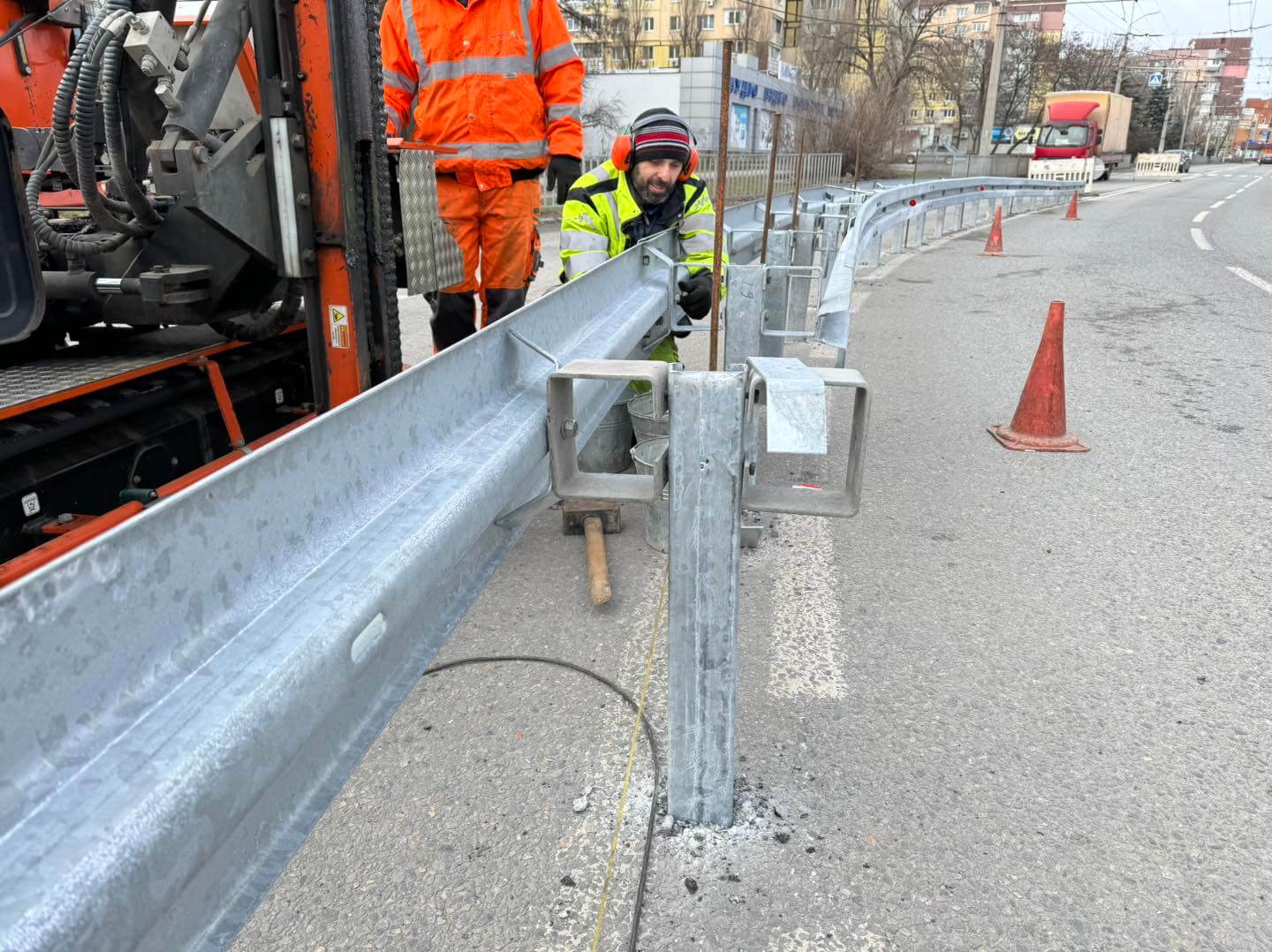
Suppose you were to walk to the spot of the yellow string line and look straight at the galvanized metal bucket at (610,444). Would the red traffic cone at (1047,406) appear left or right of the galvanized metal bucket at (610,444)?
right

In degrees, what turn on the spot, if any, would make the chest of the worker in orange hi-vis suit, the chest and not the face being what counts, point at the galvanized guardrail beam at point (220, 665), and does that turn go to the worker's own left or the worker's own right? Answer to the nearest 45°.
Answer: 0° — they already face it

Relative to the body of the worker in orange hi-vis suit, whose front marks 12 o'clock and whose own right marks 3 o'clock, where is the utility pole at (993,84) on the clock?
The utility pole is roughly at 7 o'clock from the worker in orange hi-vis suit.

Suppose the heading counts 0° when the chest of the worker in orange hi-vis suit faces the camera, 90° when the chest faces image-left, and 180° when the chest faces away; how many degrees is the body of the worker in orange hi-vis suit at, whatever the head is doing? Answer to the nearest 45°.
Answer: approximately 0°

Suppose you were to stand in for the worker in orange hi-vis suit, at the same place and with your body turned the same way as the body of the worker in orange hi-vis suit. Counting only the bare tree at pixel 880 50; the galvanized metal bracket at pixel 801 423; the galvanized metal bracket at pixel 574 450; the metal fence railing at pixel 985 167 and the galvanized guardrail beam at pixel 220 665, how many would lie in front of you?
3

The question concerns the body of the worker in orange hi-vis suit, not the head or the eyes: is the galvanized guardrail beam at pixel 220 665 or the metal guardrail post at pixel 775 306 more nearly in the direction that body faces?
the galvanized guardrail beam

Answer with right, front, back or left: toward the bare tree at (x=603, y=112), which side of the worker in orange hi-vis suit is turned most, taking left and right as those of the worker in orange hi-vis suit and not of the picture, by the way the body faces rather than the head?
back

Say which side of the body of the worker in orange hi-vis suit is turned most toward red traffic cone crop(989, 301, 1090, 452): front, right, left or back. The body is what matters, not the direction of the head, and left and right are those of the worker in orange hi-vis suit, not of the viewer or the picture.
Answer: left

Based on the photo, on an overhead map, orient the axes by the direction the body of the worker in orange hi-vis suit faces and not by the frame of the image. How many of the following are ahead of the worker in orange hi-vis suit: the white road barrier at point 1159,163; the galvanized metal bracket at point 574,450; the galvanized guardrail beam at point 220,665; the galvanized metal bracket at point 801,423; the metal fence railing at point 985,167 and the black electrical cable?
4

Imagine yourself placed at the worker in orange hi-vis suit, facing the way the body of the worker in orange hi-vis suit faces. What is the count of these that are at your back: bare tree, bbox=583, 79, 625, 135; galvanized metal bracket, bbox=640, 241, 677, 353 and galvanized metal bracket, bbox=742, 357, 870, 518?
1

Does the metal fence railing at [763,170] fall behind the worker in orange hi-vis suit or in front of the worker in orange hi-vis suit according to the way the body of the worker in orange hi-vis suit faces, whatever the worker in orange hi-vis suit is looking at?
behind

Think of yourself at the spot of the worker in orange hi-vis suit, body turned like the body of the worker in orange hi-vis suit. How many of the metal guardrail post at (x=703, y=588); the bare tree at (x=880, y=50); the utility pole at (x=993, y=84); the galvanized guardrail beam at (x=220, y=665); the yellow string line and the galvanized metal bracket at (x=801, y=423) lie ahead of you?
4

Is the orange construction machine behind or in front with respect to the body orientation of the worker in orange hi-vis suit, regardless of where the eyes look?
in front

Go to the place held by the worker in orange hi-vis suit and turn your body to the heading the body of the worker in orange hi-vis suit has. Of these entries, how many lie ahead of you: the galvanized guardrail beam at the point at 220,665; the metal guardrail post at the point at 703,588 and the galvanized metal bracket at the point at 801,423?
3

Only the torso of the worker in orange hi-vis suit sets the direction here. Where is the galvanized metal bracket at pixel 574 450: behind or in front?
in front

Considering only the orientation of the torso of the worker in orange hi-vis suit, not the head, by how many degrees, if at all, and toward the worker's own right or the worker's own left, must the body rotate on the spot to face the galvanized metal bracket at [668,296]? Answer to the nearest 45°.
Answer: approximately 45° to the worker's own left

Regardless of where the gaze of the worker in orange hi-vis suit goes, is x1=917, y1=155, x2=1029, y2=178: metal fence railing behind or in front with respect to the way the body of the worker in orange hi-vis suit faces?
behind

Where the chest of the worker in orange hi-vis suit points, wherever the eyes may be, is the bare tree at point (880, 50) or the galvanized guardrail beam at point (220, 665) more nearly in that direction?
the galvanized guardrail beam

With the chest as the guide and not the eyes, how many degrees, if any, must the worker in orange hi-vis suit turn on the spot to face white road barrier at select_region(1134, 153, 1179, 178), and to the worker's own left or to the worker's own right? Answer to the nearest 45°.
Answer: approximately 135° to the worker's own left
